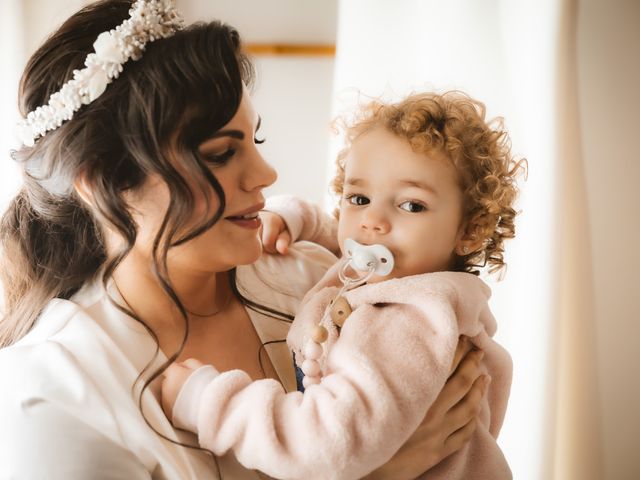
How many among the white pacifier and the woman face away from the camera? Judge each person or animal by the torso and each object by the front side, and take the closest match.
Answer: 0

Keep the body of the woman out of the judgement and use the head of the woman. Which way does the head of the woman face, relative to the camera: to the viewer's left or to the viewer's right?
to the viewer's right

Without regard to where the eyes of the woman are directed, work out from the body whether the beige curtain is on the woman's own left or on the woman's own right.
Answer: on the woman's own left

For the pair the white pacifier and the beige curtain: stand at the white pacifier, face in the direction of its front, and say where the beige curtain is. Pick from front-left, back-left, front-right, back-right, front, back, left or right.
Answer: back

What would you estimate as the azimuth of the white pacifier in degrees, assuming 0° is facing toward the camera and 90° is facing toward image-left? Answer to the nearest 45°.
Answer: approximately 45°
